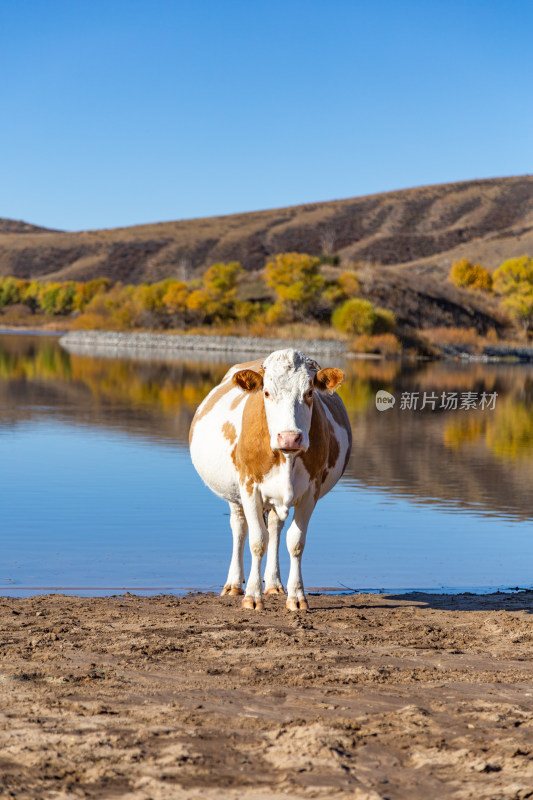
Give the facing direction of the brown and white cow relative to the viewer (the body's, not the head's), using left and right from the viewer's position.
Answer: facing the viewer
